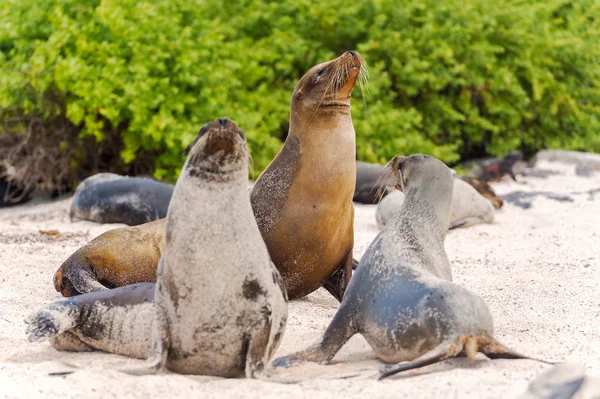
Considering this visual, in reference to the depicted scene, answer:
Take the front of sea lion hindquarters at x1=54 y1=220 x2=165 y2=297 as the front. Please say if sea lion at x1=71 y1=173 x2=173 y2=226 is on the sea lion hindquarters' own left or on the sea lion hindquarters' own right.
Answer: on the sea lion hindquarters' own left

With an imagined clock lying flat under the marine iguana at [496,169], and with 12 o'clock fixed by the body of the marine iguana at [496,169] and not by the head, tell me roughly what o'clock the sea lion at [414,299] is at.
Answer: the sea lion at [414,299] is roughly at 3 o'clock from the marine iguana at [496,169].

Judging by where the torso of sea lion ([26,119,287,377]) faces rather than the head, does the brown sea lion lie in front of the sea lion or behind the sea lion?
behind

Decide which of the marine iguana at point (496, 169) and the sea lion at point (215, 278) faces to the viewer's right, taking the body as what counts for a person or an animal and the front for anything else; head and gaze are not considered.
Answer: the marine iguana at point (496, 169)

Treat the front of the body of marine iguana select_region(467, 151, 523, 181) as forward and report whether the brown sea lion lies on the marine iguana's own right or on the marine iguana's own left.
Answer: on the marine iguana's own right

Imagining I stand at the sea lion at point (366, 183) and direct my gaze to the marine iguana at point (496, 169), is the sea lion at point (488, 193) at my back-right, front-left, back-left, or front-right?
front-right

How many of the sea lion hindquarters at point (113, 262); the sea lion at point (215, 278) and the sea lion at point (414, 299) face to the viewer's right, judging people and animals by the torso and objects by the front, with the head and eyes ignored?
1

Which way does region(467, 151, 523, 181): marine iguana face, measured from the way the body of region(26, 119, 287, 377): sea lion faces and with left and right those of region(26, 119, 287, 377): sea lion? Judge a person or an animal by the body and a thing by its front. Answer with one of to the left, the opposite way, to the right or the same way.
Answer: to the left

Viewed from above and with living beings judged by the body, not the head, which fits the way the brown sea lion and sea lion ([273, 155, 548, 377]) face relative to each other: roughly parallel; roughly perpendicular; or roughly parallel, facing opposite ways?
roughly parallel, facing opposite ways

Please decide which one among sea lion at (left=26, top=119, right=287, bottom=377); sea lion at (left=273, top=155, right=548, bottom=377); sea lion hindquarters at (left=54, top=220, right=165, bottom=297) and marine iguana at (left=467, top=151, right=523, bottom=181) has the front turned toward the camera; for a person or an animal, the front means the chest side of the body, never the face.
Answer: sea lion at (left=26, top=119, right=287, bottom=377)

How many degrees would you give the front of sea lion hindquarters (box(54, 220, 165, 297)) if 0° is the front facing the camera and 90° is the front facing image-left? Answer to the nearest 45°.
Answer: approximately 270°

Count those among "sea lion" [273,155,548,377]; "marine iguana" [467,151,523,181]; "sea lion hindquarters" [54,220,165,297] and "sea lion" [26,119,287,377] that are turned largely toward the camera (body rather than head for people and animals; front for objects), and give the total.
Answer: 1

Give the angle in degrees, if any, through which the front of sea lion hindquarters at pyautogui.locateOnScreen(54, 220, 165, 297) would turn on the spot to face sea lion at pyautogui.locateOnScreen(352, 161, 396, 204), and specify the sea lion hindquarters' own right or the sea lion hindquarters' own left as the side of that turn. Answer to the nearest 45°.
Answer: approximately 45° to the sea lion hindquarters' own left

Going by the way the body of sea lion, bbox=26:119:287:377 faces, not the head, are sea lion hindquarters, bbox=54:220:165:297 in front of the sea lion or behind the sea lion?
behind

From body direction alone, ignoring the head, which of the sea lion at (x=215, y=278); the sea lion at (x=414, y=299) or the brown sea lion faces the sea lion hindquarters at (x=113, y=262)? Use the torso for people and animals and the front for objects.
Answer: the sea lion at (x=414, y=299)

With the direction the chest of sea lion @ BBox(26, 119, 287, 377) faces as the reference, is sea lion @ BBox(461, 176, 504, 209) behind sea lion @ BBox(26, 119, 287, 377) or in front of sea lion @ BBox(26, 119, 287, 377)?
behind

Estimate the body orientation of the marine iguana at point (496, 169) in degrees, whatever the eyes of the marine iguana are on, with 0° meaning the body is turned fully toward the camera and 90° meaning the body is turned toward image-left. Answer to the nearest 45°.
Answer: approximately 270°
